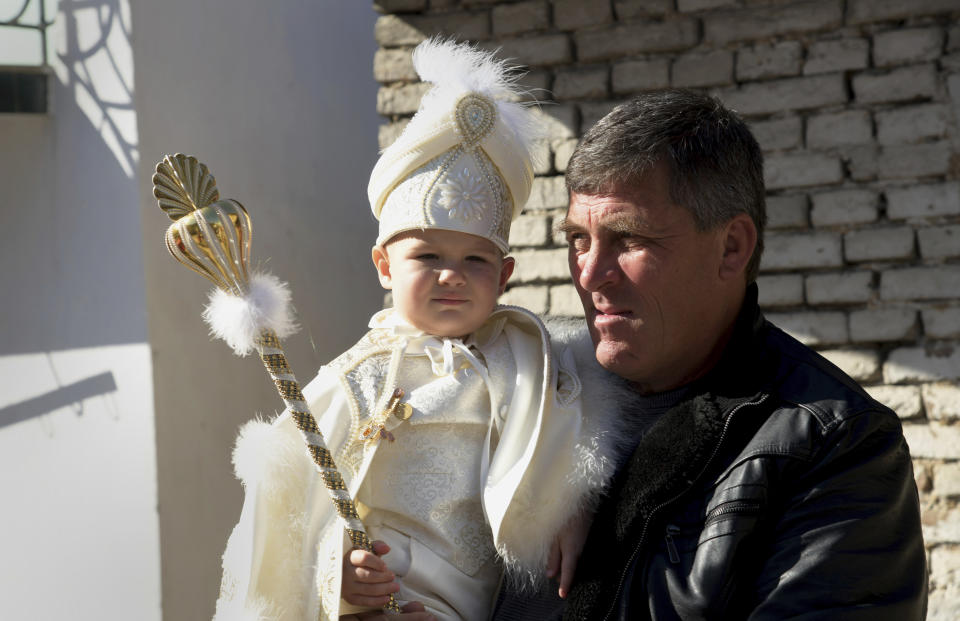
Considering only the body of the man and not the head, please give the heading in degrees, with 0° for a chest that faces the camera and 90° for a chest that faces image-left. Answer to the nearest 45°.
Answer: approximately 45°

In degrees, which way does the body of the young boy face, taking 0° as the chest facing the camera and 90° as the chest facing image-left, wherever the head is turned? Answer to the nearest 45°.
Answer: approximately 0°
